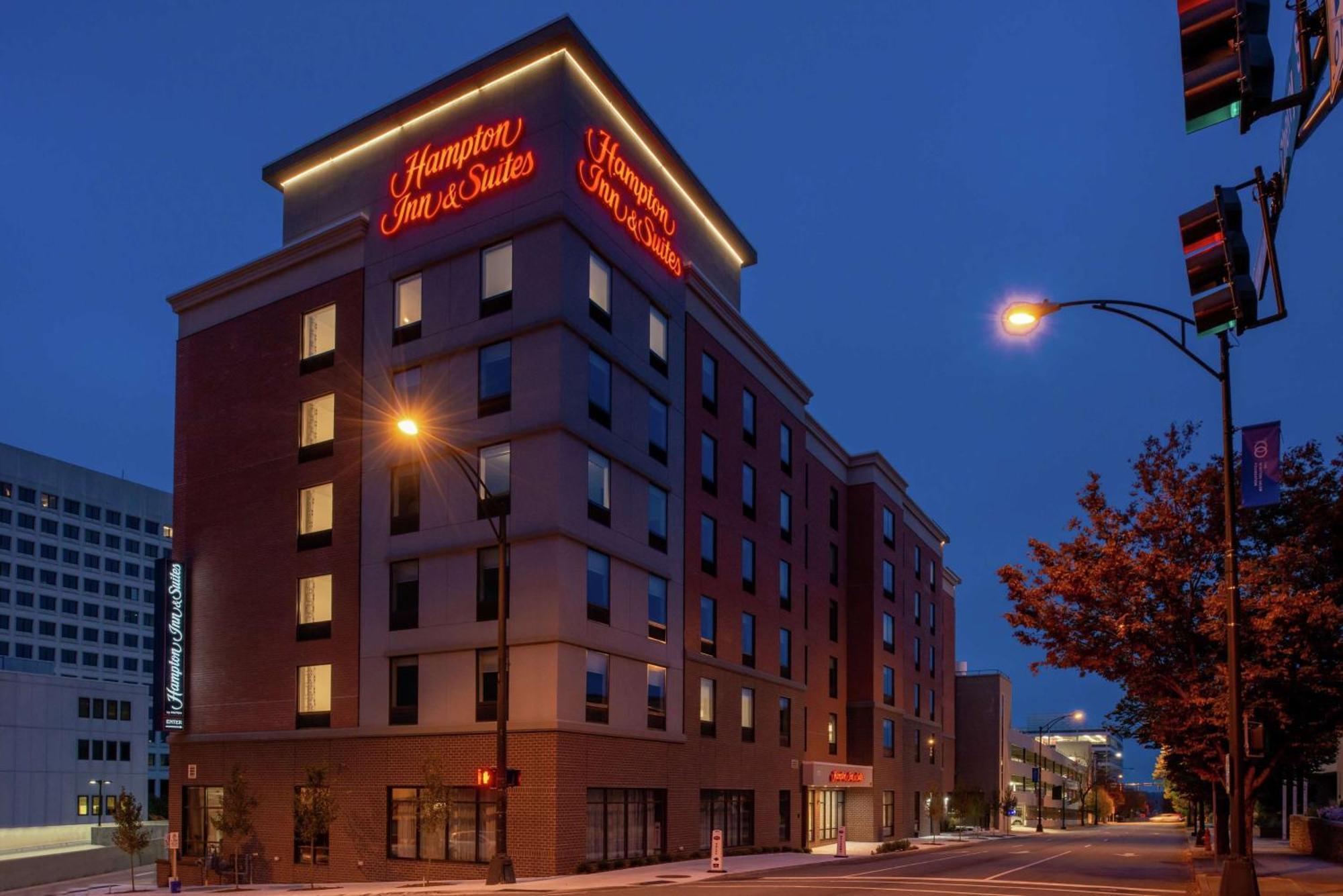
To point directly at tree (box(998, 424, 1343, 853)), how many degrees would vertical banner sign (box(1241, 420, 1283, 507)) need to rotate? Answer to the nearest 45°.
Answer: approximately 180°

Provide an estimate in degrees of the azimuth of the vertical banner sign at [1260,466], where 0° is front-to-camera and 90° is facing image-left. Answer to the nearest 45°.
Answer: approximately 0°

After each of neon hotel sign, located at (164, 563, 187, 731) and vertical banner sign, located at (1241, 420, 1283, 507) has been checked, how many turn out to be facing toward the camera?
2

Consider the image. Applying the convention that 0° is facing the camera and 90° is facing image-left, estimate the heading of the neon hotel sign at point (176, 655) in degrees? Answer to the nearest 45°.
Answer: approximately 0°

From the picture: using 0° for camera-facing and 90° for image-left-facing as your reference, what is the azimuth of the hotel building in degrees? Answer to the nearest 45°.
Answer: approximately 315°

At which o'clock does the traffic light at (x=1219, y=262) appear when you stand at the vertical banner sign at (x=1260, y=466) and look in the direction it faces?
The traffic light is roughly at 12 o'clock from the vertical banner sign.

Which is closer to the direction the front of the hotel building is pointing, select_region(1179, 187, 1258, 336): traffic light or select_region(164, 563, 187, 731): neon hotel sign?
the traffic light

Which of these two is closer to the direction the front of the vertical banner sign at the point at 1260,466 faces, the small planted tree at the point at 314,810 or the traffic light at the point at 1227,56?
the traffic light
